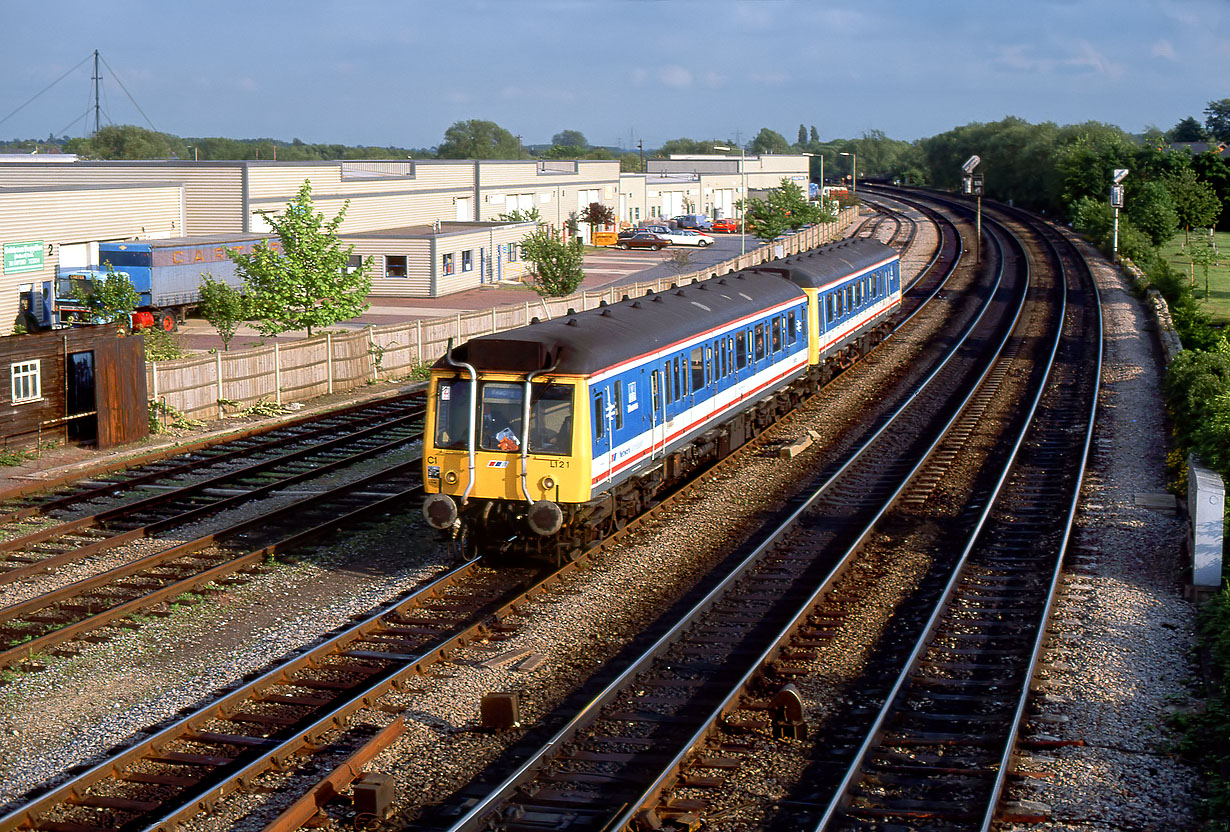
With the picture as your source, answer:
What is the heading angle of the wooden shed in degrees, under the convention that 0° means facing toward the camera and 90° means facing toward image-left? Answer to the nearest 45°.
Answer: approximately 315°

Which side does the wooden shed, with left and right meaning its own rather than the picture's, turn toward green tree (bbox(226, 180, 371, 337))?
left

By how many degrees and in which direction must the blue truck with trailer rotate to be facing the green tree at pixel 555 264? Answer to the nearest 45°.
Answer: approximately 135° to its left

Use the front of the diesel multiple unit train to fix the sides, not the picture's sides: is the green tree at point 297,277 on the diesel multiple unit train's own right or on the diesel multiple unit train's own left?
on the diesel multiple unit train's own right

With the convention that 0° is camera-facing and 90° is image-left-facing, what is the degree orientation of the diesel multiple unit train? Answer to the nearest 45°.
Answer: approximately 45°

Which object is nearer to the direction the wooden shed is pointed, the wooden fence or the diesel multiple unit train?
the diesel multiple unit train

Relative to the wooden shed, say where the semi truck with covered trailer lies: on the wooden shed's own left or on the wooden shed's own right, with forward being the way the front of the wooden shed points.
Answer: on the wooden shed's own left

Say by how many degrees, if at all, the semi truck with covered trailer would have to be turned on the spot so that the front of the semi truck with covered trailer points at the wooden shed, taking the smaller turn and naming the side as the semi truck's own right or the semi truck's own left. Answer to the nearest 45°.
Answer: approximately 45° to the semi truck's own left

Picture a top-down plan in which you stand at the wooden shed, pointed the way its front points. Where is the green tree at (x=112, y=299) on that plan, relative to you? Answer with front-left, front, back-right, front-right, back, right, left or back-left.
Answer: back-left

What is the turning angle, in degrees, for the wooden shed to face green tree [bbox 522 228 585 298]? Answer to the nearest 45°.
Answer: approximately 90° to its left

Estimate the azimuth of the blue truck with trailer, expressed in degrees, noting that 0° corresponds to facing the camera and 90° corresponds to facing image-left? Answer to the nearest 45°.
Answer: approximately 45°

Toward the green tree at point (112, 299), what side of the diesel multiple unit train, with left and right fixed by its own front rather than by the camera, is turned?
right
